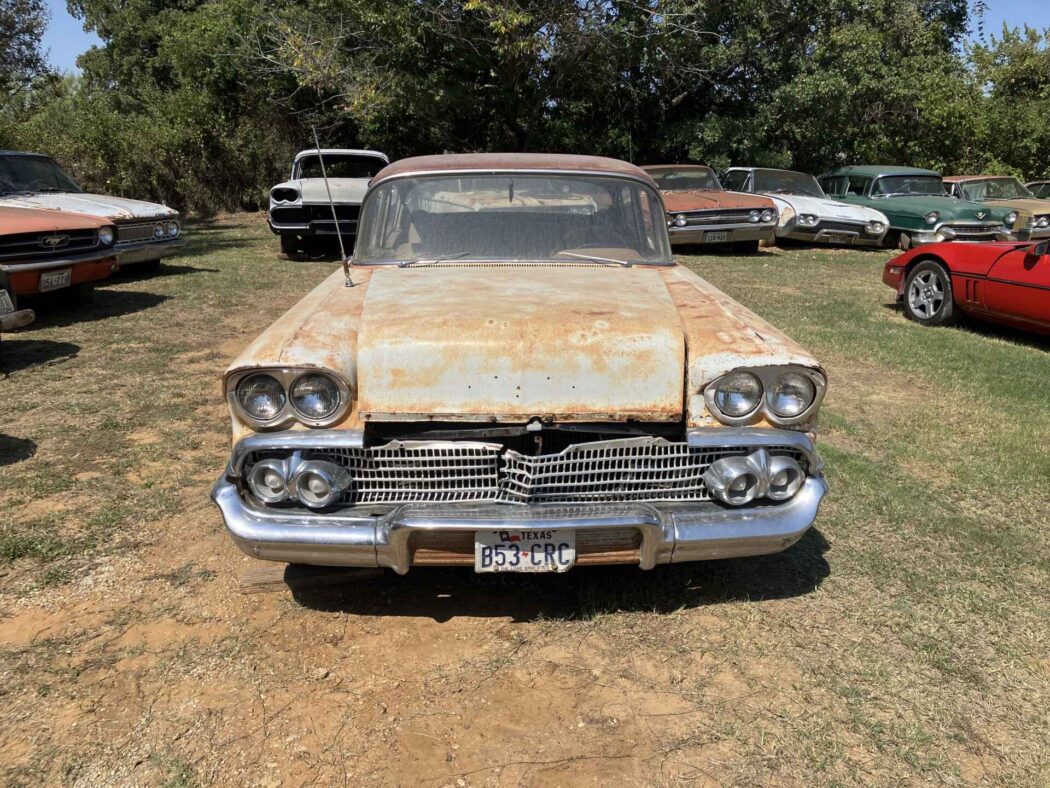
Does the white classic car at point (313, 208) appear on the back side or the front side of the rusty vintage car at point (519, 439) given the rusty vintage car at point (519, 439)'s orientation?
on the back side

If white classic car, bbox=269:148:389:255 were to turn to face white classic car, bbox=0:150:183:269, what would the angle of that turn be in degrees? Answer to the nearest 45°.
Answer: approximately 45° to its right

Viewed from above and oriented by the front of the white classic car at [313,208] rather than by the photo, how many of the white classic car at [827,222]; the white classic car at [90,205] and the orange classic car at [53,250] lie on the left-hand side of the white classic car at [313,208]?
1

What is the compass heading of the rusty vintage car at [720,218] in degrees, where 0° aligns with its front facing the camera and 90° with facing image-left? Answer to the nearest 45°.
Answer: approximately 315°

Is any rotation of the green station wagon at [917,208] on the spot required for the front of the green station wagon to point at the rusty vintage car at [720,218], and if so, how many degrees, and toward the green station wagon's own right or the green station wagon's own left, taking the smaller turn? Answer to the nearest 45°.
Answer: approximately 90° to the green station wagon's own right

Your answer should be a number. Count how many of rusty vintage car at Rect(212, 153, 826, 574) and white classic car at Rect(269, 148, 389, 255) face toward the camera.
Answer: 2

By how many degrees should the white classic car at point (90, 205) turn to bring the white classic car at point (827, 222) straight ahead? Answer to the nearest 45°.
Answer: approximately 45° to its left

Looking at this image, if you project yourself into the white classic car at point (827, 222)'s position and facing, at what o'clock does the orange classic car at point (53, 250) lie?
The orange classic car is roughly at 3 o'clock from the white classic car.
